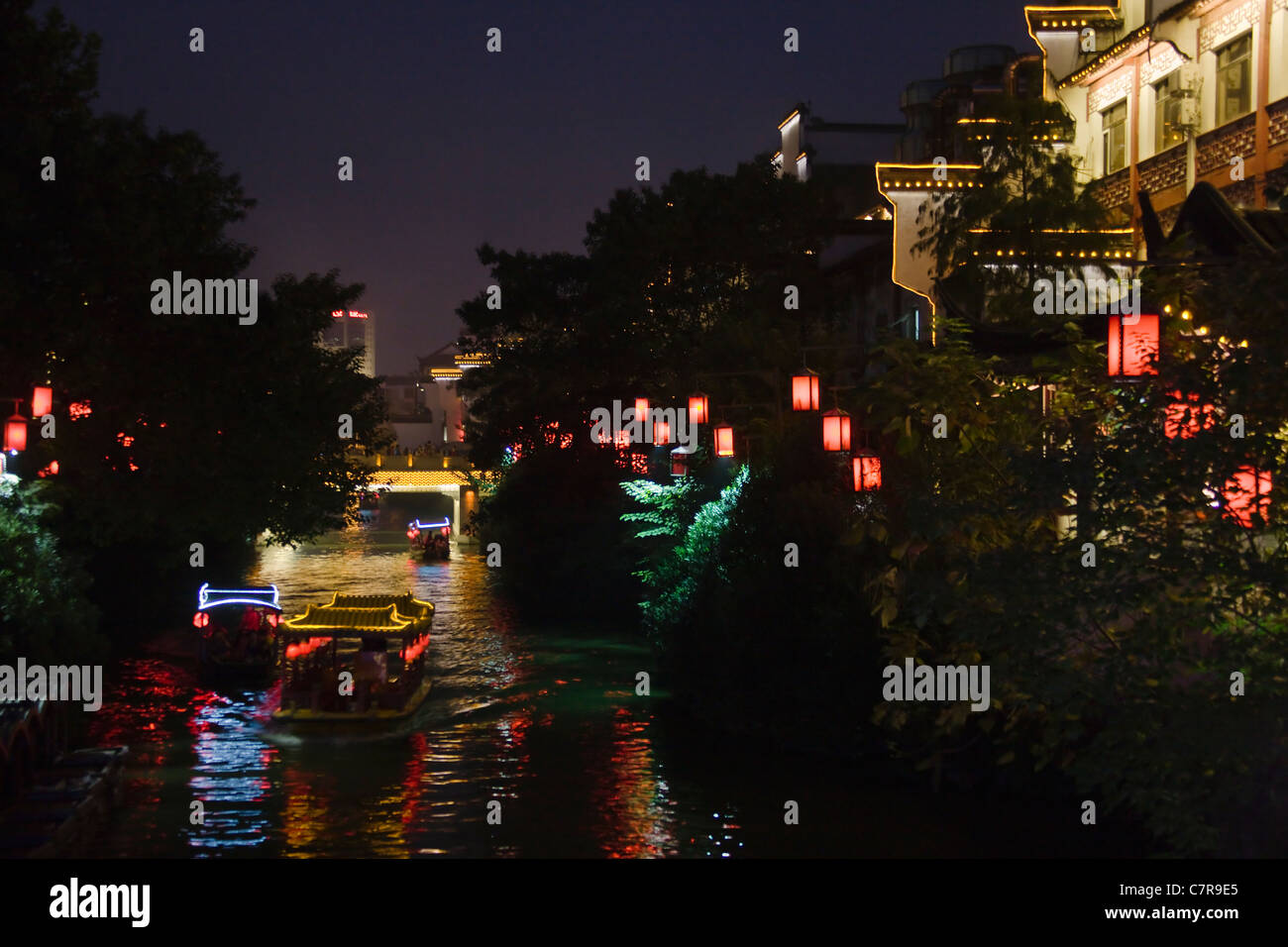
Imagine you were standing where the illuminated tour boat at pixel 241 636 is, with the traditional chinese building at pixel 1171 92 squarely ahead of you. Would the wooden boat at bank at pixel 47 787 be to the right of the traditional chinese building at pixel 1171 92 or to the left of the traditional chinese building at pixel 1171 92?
right

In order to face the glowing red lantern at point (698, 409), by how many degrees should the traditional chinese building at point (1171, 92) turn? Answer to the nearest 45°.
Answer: approximately 90° to its right

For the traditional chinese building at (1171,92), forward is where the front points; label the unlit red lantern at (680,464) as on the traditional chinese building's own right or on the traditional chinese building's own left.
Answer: on the traditional chinese building's own right
